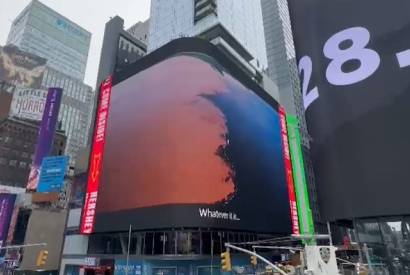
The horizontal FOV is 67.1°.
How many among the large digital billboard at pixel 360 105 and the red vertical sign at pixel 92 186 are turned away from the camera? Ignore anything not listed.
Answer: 0

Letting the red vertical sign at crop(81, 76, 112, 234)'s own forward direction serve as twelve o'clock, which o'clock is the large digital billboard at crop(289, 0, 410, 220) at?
The large digital billboard is roughly at 10 o'clock from the red vertical sign.

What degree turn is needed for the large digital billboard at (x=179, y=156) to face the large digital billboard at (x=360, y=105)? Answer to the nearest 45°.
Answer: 0° — it already faces it

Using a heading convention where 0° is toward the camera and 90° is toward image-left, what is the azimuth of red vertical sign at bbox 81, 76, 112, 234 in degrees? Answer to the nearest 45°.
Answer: approximately 45°

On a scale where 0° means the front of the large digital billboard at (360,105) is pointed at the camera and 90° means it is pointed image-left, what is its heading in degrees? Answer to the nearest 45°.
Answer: approximately 45°

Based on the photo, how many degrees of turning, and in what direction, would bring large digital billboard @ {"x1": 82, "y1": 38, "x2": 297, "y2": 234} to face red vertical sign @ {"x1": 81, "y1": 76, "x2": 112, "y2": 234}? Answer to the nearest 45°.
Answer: approximately 90° to its right

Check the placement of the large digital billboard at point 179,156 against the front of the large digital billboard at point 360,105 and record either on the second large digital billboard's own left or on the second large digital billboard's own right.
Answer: on the second large digital billboard's own right

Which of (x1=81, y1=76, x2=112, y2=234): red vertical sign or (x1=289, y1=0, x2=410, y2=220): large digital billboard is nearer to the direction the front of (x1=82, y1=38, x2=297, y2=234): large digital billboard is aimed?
the large digital billboard

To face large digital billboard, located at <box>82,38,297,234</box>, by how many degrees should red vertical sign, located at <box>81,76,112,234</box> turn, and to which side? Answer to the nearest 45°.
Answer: approximately 90° to its left

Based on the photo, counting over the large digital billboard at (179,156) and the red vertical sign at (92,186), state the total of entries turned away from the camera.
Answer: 0

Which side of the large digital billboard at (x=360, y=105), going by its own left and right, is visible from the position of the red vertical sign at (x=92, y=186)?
right
